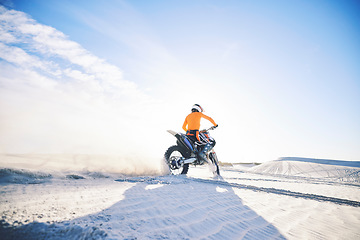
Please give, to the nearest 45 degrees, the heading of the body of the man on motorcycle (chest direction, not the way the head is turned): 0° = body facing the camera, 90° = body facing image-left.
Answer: approximately 225°
